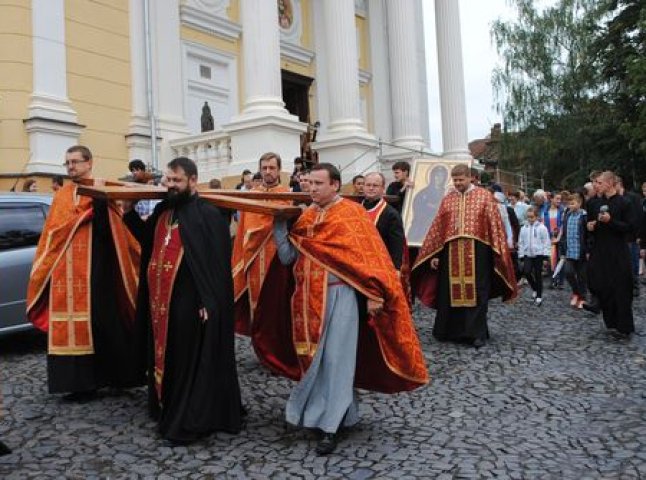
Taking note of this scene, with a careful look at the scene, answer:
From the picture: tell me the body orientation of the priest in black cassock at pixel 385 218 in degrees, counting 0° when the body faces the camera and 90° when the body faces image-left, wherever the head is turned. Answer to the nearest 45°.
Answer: approximately 45°

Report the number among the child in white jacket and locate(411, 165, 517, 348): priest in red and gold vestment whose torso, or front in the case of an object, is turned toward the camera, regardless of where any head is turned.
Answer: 2

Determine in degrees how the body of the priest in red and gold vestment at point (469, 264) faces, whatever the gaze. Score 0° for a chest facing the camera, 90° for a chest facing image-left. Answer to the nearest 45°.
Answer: approximately 0°

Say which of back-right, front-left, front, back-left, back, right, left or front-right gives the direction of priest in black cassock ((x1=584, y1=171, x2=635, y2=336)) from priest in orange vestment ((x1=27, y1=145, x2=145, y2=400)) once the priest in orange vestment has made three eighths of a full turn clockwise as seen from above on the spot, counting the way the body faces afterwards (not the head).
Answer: right

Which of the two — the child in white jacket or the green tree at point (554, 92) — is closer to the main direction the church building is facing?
the child in white jacket

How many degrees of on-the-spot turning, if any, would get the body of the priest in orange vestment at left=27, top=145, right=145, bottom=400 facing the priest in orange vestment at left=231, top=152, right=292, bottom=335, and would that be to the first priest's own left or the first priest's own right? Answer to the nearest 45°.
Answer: approximately 135° to the first priest's own left

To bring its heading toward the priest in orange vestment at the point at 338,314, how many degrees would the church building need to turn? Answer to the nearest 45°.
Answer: approximately 45° to its right
